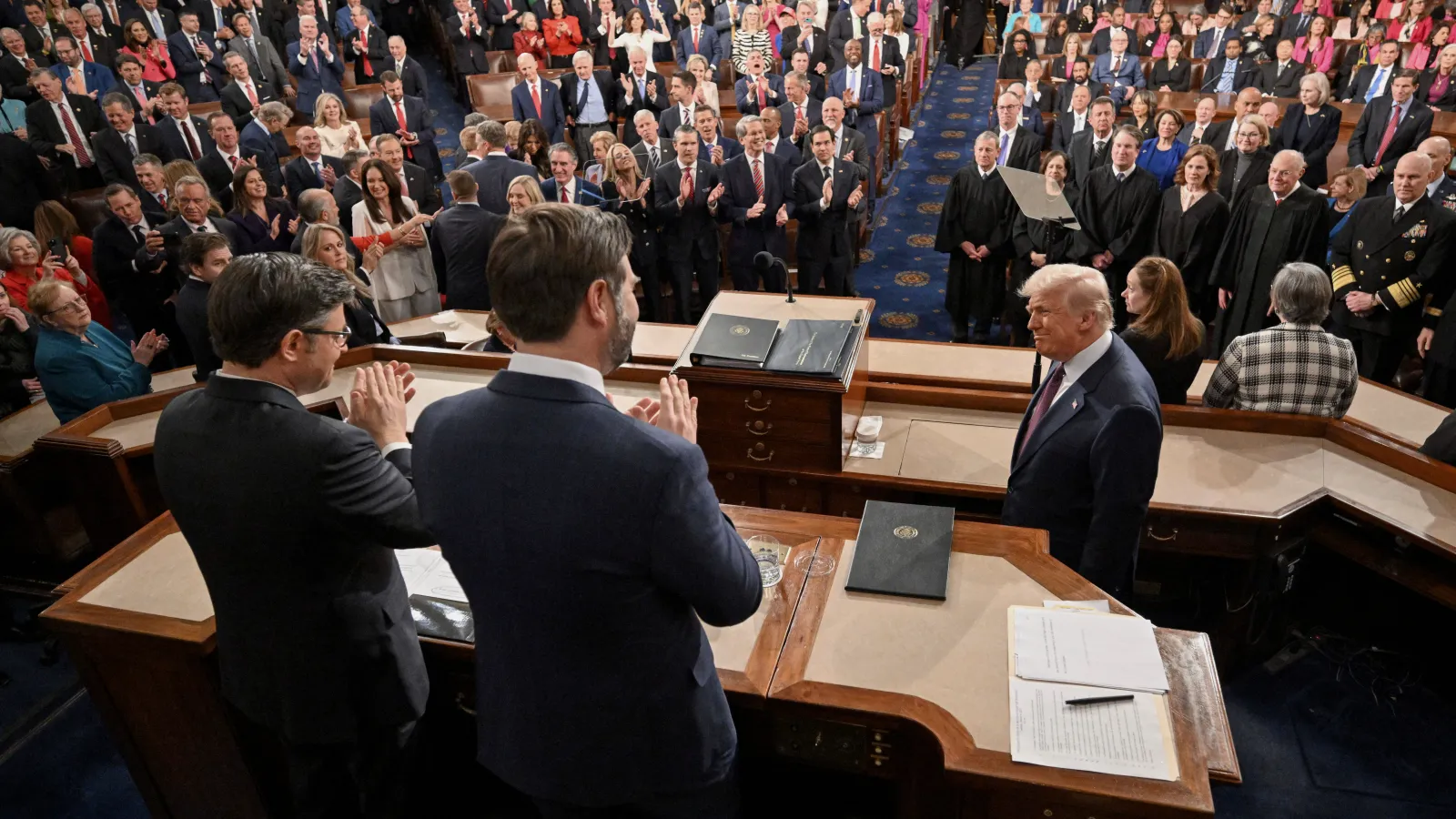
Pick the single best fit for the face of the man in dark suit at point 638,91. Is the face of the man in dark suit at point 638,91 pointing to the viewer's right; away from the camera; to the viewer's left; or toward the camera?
toward the camera

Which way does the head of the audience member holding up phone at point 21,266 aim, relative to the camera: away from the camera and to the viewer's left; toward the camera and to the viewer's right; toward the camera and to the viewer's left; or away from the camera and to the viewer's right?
toward the camera and to the viewer's right

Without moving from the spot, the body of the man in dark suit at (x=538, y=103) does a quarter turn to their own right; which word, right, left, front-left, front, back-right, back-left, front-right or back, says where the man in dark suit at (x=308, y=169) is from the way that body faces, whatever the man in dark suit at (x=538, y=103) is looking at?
front-left

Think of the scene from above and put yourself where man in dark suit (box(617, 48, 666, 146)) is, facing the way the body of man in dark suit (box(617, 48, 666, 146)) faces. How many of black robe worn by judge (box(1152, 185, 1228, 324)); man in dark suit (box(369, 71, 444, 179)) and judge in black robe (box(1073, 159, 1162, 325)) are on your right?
1

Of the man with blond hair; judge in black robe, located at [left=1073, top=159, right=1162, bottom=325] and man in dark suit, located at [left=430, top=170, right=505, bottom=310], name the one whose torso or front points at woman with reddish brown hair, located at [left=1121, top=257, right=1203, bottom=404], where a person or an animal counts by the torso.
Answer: the judge in black robe

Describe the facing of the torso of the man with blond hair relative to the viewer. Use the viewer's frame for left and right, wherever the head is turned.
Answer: facing the viewer and to the left of the viewer

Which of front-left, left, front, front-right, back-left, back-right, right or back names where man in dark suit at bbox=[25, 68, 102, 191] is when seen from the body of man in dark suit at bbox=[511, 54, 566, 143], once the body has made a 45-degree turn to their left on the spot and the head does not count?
back-right

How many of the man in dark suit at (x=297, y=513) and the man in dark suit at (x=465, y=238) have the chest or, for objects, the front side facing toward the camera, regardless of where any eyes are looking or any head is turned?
0

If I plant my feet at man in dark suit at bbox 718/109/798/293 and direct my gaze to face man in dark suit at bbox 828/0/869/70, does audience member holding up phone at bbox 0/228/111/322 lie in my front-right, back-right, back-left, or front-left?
back-left

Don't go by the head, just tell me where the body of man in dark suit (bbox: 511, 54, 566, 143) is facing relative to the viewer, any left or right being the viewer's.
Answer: facing the viewer

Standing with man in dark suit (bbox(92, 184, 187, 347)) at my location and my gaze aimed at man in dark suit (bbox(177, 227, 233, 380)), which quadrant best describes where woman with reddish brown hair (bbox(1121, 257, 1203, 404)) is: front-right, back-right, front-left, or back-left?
front-left

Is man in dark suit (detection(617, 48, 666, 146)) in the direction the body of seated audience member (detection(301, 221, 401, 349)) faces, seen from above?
no

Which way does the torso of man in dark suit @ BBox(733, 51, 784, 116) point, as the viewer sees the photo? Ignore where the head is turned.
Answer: toward the camera

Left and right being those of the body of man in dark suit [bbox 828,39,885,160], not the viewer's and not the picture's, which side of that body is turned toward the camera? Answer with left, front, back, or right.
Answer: front

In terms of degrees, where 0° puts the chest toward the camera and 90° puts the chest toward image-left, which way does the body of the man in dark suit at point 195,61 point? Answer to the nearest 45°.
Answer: approximately 315°

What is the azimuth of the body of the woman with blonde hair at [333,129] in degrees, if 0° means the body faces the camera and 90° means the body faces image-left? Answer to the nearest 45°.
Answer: approximately 315°

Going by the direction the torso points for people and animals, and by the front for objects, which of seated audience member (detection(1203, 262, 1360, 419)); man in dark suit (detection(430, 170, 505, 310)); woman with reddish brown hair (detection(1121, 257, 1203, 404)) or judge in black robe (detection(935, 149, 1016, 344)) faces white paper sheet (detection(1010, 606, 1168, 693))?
the judge in black robe

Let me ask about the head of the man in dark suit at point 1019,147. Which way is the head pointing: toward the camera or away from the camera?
toward the camera

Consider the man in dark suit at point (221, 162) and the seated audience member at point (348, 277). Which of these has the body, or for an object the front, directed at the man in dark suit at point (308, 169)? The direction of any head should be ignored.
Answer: the man in dark suit at point (221, 162)
